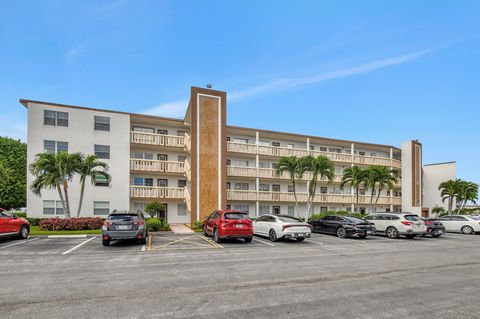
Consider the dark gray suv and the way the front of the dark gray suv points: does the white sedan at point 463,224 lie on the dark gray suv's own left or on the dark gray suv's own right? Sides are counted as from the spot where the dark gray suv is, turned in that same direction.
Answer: on the dark gray suv's own right

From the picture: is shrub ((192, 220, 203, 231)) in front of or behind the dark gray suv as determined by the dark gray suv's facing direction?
in front

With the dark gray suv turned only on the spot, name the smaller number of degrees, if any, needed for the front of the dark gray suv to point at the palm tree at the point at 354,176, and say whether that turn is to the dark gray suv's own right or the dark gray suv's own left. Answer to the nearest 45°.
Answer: approximately 45° to the dark gray suv's own right

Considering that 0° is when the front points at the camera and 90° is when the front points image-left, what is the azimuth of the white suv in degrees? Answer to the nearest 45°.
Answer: approximately 135°

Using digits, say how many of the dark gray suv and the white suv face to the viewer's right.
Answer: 0

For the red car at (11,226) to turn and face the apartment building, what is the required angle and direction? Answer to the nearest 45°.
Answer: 0° — it already faces it

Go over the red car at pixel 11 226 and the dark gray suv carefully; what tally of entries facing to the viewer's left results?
0

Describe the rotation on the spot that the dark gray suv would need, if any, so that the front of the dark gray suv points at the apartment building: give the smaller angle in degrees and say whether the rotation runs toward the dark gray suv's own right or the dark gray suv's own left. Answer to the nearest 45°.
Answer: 0° — it already faces it

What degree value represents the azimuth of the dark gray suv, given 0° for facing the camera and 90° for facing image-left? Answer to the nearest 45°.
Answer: approximately 180°

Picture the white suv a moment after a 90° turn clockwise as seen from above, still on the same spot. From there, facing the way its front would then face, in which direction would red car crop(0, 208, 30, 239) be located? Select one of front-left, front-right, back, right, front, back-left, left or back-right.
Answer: back

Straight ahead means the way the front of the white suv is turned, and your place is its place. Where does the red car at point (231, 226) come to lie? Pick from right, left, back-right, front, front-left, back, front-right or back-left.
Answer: left

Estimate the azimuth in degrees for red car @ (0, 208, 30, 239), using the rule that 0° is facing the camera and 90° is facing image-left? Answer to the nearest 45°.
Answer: approximately 225°

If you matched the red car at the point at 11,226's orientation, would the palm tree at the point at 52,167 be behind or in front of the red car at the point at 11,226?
in front
